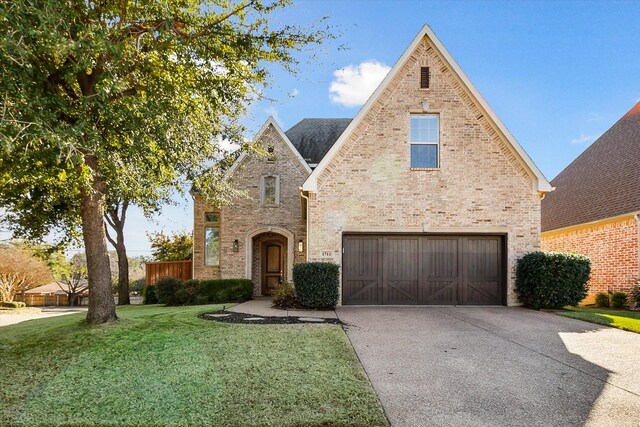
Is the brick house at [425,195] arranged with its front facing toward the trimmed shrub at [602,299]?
no

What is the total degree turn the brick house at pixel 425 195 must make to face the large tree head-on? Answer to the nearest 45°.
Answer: approximately 45° to its right

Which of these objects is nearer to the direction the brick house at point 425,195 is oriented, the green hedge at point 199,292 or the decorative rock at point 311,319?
the decorative rock

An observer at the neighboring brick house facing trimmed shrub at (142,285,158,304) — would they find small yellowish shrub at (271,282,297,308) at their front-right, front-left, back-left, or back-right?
front-left

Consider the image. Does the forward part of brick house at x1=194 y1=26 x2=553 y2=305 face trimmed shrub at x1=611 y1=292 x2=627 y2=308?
no

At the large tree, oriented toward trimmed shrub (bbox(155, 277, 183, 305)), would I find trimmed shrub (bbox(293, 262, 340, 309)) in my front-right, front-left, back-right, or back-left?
front-right

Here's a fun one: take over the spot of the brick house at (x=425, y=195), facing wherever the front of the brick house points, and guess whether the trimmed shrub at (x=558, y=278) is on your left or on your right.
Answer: on your left

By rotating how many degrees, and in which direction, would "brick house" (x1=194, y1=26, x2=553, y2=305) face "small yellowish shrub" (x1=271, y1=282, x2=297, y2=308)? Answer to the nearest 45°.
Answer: approximately 90° to its right

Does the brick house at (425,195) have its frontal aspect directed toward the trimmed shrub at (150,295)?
no

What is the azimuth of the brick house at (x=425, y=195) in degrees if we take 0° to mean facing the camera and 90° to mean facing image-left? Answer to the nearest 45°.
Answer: approximately 0°
